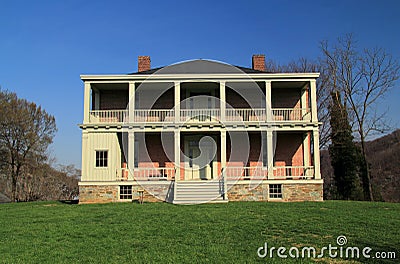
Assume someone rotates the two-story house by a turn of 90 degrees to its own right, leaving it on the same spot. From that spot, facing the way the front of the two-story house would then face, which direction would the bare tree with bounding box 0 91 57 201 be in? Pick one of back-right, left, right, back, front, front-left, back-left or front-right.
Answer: front-right

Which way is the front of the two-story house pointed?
toward the camera
